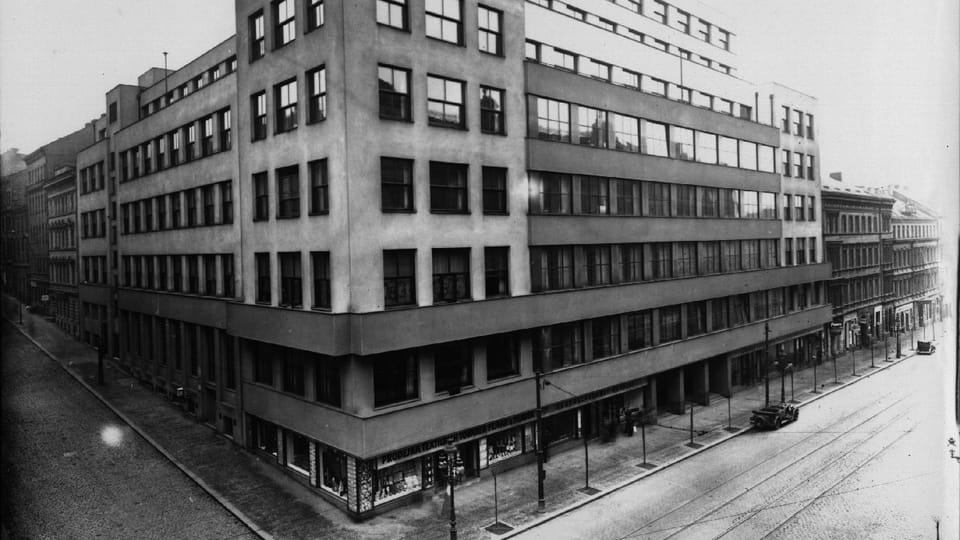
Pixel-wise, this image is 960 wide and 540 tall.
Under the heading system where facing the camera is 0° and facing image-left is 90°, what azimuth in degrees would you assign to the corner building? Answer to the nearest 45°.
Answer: approximately 315°
